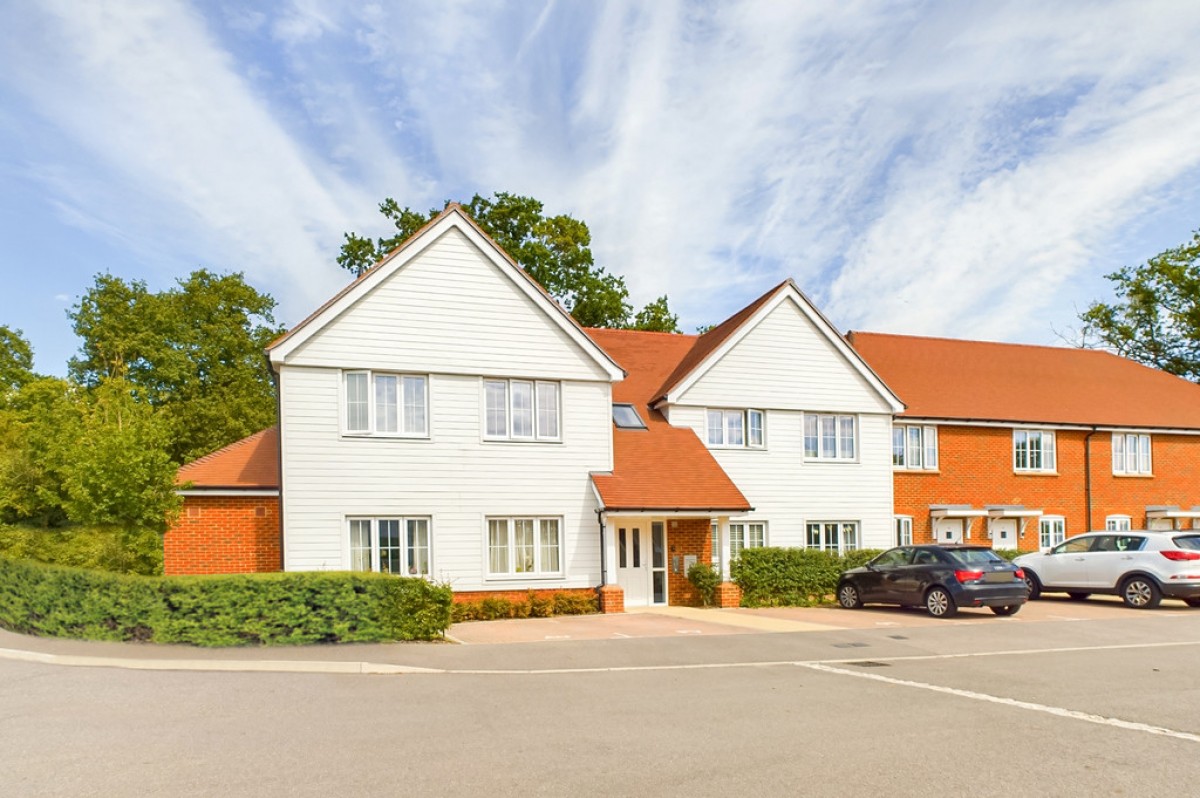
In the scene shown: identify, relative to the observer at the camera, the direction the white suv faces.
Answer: facing away from the viewer and to the left of the viewer

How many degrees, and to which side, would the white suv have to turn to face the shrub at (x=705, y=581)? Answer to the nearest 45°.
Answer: approximately 45° to its left

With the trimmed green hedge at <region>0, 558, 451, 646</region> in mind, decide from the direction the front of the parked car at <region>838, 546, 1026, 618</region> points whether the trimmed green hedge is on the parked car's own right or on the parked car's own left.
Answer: on the parked car's own left

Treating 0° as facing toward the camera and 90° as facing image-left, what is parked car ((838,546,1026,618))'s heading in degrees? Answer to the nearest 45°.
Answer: approximately 135°
